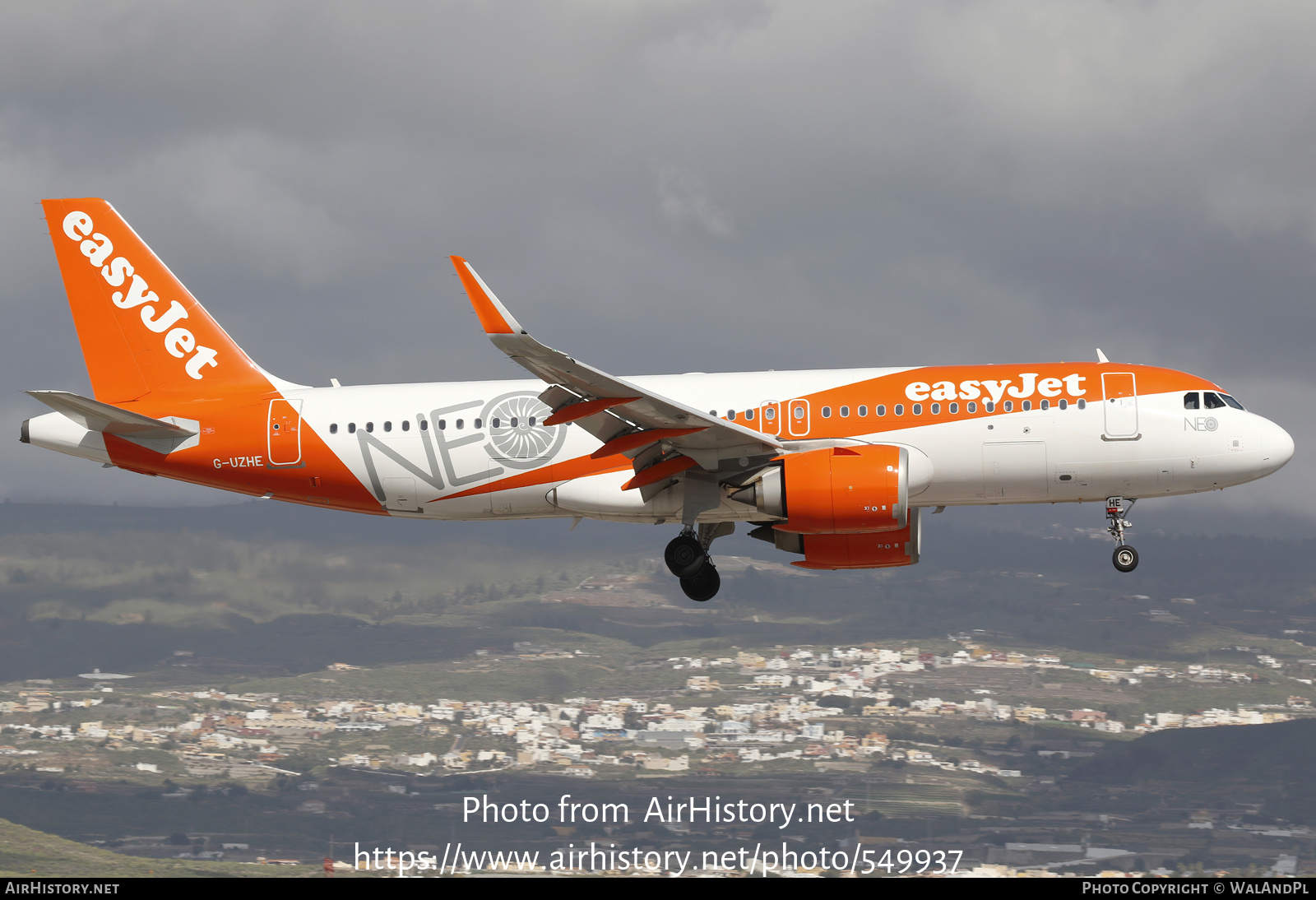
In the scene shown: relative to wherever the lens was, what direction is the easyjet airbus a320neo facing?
facing to the right of the viewer
